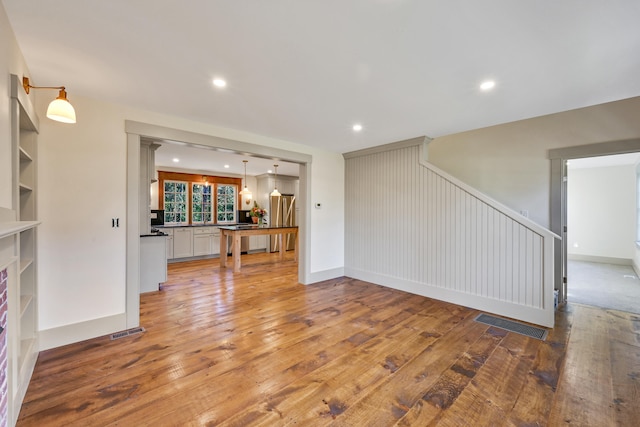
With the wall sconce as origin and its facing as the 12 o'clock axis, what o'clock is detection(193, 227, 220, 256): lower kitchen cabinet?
The lower kitchen cabinet is roughly at 10 o'clock from the wall sconce.

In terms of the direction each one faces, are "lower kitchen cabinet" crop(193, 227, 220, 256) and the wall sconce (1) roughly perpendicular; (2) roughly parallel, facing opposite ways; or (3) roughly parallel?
roughly perpendicular

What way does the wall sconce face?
to the viewer's right

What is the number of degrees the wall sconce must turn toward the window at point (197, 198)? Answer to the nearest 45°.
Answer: approximately 45° to its left

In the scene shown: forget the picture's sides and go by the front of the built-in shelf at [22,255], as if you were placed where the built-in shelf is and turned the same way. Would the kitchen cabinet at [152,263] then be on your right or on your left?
on your left

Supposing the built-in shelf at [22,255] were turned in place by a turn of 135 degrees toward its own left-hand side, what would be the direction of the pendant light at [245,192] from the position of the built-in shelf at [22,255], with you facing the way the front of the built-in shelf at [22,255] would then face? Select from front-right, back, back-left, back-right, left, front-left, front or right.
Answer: right

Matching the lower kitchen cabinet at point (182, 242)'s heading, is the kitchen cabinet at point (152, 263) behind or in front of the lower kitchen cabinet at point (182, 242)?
in front

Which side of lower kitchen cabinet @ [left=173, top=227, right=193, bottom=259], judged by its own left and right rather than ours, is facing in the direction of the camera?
front

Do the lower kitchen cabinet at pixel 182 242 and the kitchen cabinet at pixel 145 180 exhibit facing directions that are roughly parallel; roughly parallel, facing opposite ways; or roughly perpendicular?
roughly perpendicular

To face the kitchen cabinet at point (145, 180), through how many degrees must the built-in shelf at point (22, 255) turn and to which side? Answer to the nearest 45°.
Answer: approximately 45° to its left

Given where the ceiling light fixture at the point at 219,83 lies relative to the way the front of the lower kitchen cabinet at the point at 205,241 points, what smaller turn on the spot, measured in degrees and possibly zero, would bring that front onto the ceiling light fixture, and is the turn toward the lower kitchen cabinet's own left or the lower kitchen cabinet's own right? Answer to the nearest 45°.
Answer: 0° — it already faces it

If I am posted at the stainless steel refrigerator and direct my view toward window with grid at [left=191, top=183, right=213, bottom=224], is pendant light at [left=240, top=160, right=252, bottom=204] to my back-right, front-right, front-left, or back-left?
front-left

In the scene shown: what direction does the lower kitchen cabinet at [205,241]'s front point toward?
toward the camera

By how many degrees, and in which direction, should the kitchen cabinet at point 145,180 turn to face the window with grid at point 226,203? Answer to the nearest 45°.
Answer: approximately 45° to its left

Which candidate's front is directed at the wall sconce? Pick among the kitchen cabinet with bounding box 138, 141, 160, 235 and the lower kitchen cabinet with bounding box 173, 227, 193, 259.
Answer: the lower kitchen cabinet

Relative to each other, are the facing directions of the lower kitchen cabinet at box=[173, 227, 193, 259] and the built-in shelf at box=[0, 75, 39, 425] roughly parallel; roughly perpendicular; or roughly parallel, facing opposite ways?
roughly perpendicular

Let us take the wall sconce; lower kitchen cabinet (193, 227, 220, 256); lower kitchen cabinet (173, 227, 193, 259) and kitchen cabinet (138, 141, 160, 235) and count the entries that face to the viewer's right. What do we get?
2
